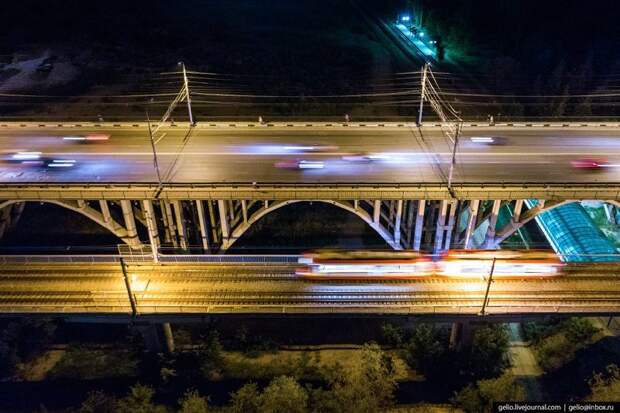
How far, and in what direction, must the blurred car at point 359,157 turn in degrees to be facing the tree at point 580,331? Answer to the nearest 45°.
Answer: approximately 45° to its right

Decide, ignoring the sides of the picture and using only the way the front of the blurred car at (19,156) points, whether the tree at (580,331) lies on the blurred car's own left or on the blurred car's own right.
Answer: on the blurred car's own right

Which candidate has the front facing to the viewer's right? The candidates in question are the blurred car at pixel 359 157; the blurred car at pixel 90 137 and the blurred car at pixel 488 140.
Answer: the blurred car at pixel 359 157

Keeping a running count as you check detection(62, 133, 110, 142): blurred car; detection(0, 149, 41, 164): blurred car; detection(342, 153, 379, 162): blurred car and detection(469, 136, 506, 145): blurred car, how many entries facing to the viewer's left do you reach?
2

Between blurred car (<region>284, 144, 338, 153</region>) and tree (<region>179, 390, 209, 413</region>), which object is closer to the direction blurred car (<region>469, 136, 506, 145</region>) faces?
the blurred car

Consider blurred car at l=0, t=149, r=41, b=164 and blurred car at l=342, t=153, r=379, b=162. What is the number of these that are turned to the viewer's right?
2

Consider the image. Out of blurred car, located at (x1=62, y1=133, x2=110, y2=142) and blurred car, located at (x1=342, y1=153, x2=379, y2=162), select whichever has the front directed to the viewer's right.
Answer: blurred car, located at (x1=342, y1=153, x2=379, y2=162)

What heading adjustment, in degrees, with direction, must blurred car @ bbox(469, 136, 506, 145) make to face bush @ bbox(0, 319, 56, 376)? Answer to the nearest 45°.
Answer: approximately 45° to its left

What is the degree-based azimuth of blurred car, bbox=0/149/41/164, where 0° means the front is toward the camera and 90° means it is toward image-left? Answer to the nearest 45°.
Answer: approximately 270°

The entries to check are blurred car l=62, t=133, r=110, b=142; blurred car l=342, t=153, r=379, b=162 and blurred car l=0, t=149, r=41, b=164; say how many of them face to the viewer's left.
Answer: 1

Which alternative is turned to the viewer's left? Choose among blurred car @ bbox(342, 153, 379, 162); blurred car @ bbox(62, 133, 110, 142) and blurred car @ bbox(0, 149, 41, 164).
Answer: blurred car @ bbox(62, 133, 110, 142)

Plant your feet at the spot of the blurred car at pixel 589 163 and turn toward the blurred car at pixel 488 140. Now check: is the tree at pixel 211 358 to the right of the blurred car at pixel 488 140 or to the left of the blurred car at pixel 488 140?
left

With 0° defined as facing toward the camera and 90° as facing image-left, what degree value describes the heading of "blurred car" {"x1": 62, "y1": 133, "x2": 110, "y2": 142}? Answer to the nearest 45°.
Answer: approximately 90°

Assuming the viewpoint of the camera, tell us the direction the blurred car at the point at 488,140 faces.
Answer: facing to the left of the viewer

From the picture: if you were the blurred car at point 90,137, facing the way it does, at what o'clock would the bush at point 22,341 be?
The bush is roughly at 10 o'clock from the blurred car.

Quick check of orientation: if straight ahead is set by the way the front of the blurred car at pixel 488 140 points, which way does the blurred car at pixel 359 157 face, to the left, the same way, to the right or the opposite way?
the opposite way

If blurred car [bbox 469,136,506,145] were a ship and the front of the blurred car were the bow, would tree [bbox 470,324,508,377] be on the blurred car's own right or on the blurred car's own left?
on the blurred car's own left

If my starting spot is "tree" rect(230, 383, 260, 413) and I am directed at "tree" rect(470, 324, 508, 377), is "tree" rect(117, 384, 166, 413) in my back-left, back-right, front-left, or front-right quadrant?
back-left

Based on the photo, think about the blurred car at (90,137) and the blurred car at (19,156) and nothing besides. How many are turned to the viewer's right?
1

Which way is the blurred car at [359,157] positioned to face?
to the viewer's right

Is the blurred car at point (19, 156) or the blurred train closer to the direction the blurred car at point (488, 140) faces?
the blurred car
